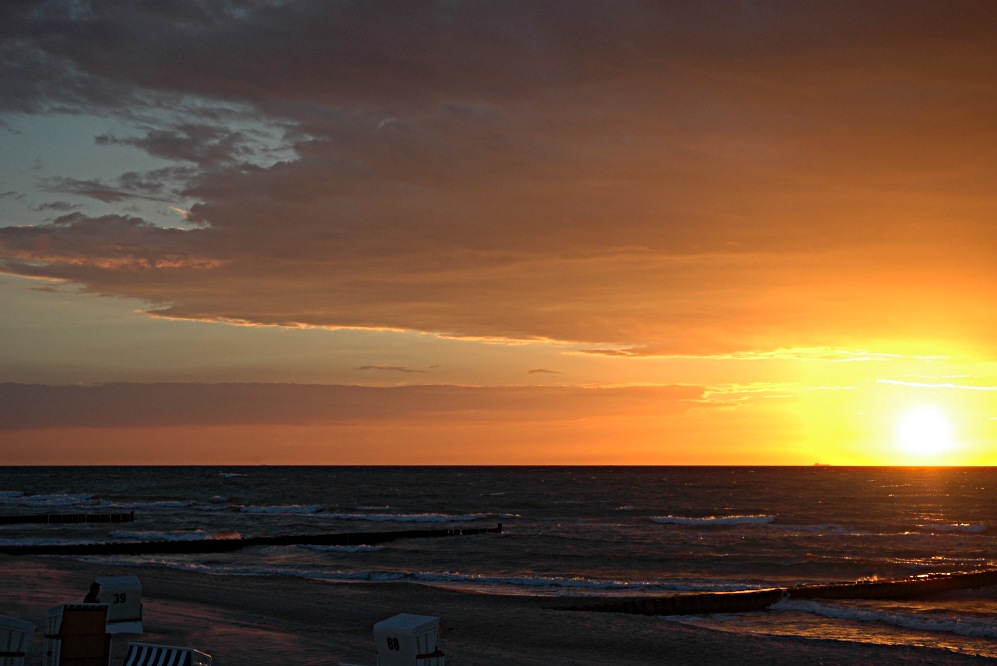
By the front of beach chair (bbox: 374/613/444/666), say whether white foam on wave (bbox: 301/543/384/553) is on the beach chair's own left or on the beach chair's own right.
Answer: on the beach chair's own left

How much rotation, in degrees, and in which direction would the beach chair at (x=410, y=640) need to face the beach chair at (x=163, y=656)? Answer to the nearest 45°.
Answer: approximately 135° to its left

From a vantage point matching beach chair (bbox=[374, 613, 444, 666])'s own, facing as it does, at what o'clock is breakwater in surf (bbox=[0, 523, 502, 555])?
The breakwater in surf is roughly at 10 o'clock from the beach chair.

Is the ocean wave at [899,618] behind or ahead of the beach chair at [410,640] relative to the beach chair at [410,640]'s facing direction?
ahead

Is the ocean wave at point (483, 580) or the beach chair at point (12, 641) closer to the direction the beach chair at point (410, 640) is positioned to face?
the ocean wave

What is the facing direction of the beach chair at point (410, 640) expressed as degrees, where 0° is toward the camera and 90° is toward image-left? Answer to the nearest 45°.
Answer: approximately 225°

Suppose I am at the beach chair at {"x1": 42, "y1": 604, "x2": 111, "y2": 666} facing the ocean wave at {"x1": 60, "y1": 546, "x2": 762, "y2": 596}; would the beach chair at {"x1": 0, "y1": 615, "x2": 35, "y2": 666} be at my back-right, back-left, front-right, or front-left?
back-left

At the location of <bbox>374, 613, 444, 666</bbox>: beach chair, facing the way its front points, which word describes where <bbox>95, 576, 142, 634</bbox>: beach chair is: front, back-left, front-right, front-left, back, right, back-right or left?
left

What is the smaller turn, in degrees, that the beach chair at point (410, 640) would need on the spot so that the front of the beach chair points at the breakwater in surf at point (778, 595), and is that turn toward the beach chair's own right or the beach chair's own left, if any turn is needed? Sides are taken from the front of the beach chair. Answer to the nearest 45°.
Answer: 0° — it already faces it
